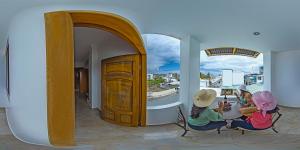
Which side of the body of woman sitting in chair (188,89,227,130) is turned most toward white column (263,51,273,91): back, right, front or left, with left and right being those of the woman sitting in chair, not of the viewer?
front

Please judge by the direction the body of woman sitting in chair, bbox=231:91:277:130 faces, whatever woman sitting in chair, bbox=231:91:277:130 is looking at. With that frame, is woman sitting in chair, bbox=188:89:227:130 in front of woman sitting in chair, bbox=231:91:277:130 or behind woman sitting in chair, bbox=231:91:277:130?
in front

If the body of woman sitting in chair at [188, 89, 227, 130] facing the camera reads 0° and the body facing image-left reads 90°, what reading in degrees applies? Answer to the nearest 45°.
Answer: approximately 225°

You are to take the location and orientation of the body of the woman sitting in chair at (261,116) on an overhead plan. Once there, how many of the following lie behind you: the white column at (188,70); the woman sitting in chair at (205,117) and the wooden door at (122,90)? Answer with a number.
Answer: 0

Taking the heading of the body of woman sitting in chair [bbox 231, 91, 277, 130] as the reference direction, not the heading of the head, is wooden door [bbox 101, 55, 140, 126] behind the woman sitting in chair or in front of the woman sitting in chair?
in front

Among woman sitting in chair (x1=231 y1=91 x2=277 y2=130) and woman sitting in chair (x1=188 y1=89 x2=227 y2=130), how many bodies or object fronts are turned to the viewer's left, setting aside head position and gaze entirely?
1

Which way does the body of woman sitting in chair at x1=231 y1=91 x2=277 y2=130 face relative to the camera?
to the viewer's left

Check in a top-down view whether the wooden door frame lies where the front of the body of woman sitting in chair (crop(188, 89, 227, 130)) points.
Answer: no

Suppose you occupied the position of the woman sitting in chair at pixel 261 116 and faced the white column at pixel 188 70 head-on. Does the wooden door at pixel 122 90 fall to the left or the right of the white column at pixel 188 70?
left

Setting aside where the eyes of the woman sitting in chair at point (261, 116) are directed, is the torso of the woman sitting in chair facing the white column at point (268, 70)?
no

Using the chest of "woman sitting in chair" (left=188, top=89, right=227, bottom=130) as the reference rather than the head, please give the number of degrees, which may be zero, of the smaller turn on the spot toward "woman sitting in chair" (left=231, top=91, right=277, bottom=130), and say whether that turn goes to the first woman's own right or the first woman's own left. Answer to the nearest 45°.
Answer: approximately 45° to the first woman's own right
